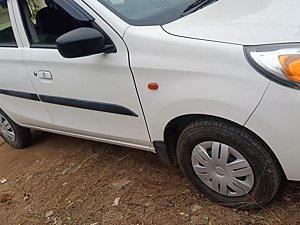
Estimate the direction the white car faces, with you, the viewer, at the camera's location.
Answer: facing the viewer and to the right of the viewer

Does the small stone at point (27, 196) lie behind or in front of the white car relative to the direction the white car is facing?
behind

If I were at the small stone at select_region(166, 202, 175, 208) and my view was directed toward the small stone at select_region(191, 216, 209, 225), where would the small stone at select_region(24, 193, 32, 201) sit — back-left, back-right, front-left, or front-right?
back-right
